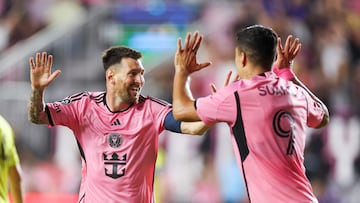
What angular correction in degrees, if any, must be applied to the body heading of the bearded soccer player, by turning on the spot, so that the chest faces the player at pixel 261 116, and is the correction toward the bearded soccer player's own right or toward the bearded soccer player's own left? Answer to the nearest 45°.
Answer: approximately 45° to the bearded soccer player's own left

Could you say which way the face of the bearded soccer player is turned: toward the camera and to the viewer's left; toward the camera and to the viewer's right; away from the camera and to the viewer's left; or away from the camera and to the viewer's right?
toward the camera and to the viewer's right

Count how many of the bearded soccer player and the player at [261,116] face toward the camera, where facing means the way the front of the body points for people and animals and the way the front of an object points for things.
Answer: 1

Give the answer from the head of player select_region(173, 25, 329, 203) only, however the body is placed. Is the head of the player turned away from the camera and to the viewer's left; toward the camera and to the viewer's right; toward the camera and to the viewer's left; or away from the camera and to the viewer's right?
away from the camera and to the viewer's left

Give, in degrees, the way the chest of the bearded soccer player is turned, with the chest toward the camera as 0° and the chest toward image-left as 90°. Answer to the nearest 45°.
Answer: approximately 0°

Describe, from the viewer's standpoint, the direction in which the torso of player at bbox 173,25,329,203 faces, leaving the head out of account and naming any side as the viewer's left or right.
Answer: facing away from the viewer and to the left of the viewer

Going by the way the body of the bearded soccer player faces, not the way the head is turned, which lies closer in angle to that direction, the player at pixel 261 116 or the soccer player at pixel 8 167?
the player
